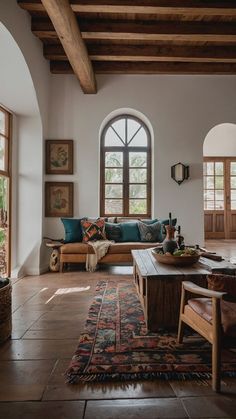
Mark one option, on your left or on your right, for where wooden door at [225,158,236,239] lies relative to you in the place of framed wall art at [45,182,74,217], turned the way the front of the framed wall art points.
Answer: on your left

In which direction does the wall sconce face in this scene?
toward the camera

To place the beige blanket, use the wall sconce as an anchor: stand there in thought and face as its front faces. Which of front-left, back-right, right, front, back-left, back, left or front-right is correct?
front-right

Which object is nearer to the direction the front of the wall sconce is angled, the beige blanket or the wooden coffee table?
the wooden coffee table

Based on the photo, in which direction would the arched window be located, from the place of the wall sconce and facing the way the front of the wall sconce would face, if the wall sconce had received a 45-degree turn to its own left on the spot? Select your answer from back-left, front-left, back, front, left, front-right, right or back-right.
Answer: back-right

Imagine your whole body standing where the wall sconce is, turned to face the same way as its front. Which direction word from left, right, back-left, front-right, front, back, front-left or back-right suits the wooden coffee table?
front

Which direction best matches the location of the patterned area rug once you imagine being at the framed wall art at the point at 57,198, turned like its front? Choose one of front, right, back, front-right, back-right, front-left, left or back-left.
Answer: front

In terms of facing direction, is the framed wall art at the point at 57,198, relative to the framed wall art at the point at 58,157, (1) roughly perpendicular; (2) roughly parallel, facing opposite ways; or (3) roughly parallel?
roughly parallel
